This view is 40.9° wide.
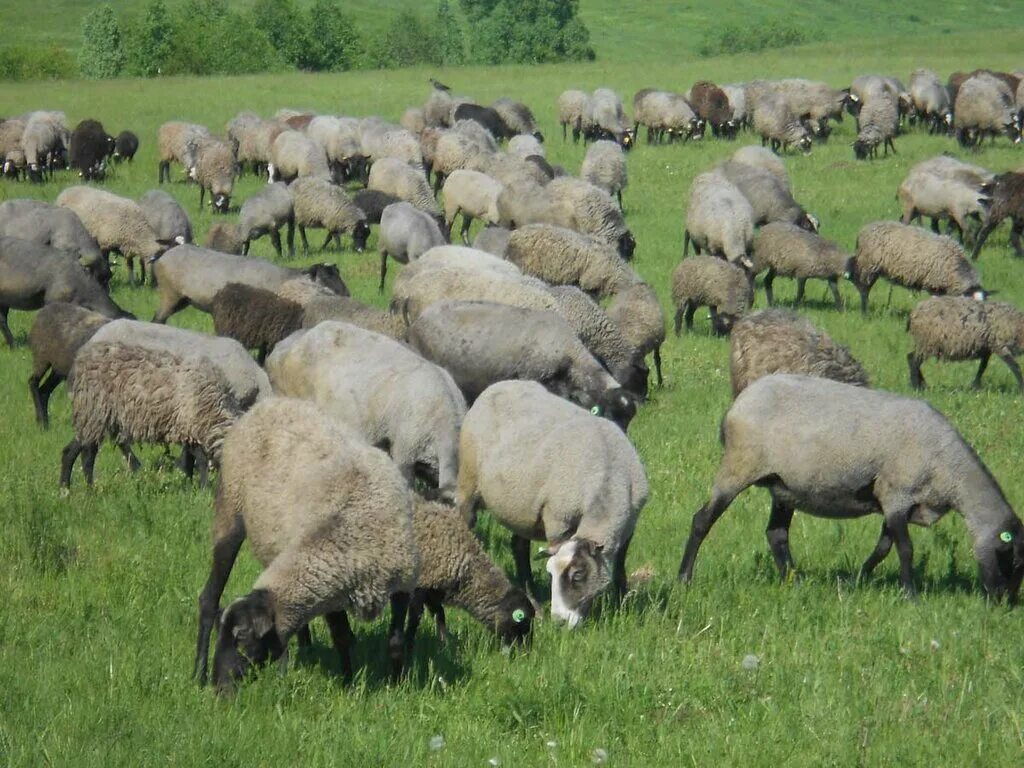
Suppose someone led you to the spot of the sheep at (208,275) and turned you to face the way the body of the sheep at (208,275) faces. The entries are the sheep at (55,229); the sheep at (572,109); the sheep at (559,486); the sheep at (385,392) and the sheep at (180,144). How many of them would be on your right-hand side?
2

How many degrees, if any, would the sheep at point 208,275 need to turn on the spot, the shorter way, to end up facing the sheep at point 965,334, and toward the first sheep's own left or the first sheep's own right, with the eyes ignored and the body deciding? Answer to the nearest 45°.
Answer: approximately 45° to the first sheep's own right

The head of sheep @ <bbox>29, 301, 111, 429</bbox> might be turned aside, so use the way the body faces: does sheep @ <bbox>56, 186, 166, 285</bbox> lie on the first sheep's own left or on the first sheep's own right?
on the first sheep's own left

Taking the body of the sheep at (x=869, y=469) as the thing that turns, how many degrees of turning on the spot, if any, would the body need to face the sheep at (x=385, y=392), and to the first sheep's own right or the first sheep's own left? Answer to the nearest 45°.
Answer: approximately 180°

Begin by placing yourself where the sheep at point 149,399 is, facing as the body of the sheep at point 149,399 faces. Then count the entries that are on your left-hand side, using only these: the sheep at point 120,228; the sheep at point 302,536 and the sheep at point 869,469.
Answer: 1

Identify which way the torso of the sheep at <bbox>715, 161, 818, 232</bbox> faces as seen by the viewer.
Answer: to the viewer's right

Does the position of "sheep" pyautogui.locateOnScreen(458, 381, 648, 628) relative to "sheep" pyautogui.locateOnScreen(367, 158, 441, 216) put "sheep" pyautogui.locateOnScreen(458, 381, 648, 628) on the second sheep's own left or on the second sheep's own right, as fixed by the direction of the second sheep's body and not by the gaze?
on the second sheep's own right

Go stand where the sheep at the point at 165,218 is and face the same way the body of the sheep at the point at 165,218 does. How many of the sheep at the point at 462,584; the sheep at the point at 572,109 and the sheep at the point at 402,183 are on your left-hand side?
2

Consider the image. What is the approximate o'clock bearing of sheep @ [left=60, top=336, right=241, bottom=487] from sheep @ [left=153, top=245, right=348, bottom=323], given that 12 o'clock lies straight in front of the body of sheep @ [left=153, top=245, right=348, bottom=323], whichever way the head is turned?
sheep @ [left=60, top=336, right=241, bottom=487] is roughly at 3 o'clock from sheep @ [left=153, top=245, right=348, bottom=323].

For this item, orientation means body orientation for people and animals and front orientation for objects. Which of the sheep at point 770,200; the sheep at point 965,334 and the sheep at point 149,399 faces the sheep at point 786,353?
the sheep at point 149,399

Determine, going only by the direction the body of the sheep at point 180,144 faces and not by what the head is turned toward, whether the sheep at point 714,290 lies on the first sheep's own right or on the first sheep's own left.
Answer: on the first sheep's own right

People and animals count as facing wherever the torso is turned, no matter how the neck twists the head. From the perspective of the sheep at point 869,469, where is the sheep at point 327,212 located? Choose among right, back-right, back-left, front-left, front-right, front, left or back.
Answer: back-left

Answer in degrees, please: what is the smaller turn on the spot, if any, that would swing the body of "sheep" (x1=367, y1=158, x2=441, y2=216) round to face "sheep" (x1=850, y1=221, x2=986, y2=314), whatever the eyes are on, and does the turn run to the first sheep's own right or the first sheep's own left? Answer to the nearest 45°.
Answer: approximately 45° to the first sheep's own right

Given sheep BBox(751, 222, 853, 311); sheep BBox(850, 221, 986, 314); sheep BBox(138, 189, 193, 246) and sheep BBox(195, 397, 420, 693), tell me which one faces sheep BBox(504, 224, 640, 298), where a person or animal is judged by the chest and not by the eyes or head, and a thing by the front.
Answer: sheep BBox(138, 189, 193, 246)

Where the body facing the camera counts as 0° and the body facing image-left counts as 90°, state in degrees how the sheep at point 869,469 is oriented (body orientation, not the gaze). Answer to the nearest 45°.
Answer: approximately 270°
